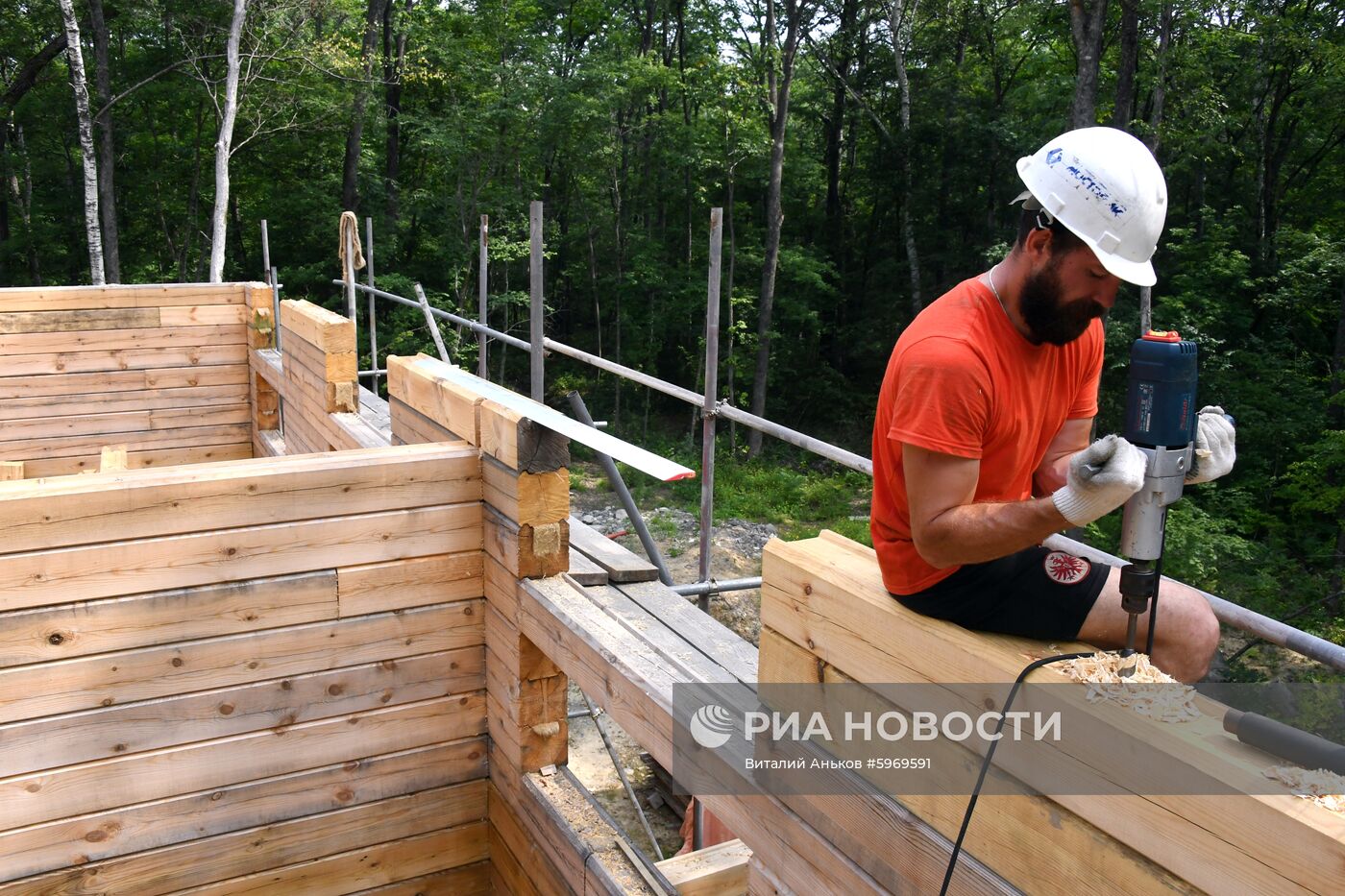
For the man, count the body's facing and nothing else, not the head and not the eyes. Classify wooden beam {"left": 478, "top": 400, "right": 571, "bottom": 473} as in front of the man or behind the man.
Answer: behind

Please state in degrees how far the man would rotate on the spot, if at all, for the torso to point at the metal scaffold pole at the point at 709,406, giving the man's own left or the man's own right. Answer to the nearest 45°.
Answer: approximately 180°

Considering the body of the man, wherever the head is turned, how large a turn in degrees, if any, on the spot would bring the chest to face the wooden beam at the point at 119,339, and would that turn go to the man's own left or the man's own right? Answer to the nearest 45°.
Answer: approximately 180°

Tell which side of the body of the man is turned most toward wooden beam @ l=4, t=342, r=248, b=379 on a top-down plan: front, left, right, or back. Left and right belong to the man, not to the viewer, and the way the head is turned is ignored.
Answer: back

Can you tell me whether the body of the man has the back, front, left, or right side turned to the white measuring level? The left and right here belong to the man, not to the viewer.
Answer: back

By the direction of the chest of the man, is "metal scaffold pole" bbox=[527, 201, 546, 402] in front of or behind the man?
behind

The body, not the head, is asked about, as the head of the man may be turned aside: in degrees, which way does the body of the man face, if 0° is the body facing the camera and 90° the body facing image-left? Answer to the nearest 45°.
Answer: approximately 315°

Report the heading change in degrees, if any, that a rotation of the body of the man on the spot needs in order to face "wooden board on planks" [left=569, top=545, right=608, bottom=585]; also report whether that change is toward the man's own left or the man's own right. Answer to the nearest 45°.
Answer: approximately 180°

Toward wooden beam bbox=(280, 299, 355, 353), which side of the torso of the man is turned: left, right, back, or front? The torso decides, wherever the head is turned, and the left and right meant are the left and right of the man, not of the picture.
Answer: back

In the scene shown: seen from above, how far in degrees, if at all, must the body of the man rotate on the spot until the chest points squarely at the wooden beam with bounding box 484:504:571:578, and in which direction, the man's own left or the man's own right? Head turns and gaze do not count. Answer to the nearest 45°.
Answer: approximately 180°
